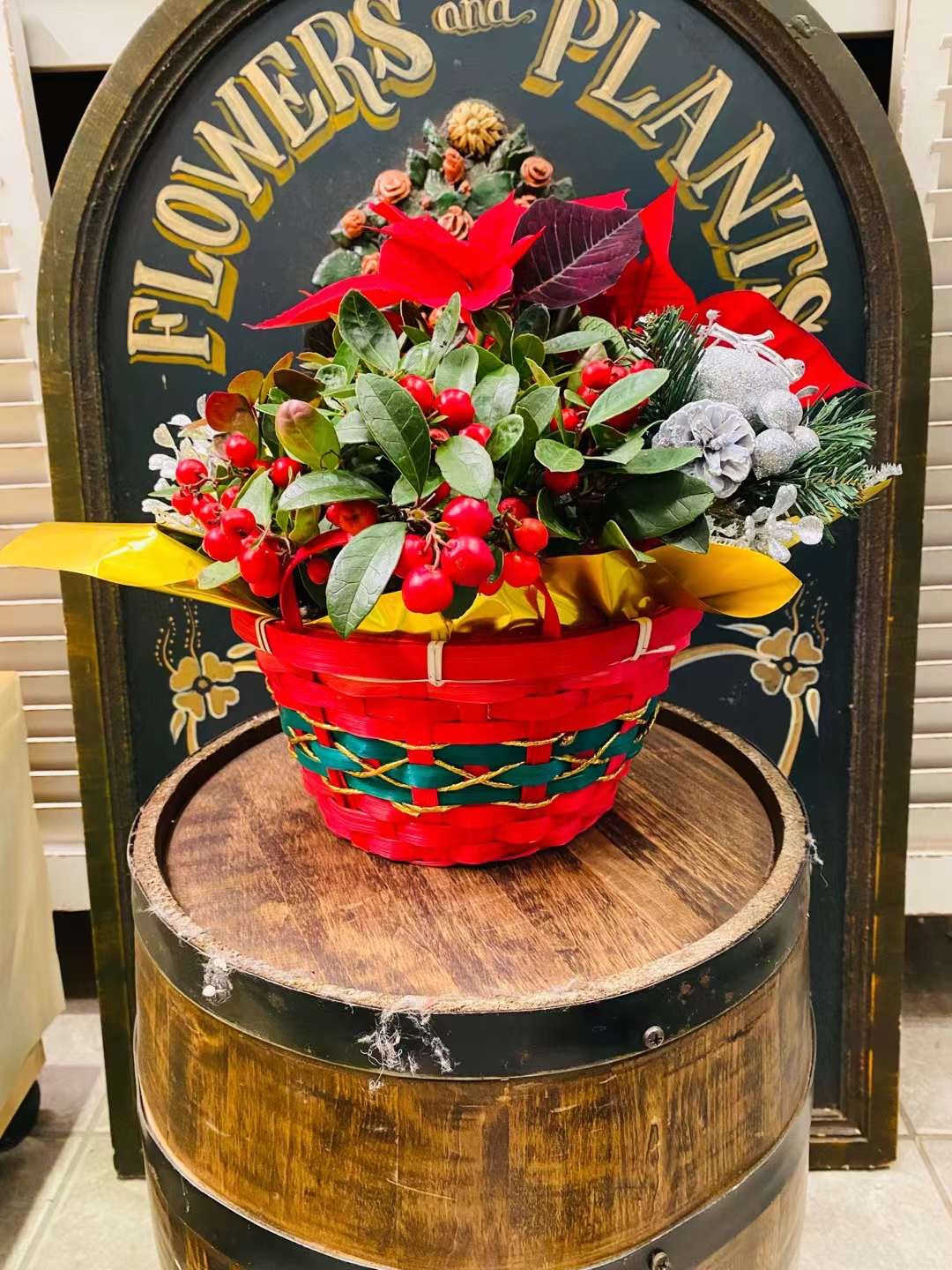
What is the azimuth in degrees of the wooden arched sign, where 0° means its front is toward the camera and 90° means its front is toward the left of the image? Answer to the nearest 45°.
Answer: approximately 0°

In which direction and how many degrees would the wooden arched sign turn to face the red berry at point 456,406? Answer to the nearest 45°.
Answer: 0° — it already faces it

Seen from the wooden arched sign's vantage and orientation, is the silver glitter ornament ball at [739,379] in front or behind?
in front

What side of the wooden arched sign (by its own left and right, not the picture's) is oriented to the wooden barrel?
front

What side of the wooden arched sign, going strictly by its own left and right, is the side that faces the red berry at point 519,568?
front

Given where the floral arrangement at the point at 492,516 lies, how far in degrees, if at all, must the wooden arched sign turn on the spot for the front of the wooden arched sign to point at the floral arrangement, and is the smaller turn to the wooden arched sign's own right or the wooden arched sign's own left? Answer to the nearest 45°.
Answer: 0° — it already faces it

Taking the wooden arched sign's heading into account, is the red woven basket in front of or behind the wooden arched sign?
in front
